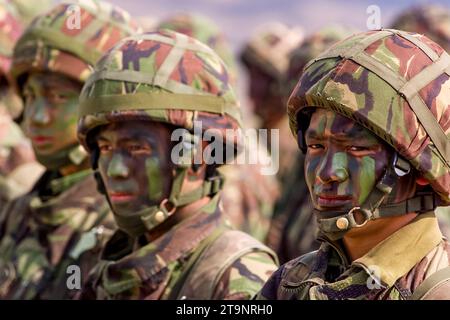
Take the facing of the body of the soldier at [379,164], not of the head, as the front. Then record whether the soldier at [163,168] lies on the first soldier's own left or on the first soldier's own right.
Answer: on the first soldier's own right

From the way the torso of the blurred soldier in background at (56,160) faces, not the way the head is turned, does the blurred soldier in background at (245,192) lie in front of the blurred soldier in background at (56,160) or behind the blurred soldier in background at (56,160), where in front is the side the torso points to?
behind

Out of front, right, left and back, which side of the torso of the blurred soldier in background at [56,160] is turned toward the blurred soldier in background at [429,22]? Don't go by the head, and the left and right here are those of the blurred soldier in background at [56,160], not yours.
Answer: back

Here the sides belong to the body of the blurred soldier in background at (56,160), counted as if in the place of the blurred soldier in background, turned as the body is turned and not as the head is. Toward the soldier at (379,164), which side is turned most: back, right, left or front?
left

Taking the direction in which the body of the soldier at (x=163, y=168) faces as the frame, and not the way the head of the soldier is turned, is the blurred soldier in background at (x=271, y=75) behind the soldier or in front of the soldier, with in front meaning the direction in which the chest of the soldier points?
behind

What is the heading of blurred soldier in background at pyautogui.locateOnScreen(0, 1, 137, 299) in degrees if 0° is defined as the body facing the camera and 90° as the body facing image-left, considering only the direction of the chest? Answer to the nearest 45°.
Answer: approximately 45°

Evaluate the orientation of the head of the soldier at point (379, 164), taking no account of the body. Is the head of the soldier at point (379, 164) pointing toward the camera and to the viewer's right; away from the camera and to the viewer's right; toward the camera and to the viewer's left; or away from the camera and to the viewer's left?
toward the camera and to the viewer's left

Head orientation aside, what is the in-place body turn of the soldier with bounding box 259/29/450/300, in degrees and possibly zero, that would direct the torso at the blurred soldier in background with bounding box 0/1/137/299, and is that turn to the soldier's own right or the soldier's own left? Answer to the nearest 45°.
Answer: approximately 90° to the soldier's own right

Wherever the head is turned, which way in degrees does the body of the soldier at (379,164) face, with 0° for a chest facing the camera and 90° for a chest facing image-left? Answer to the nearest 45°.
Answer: approximately 45°

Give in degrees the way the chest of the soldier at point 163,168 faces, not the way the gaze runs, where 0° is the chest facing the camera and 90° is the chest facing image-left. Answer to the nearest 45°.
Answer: approximately 45°
